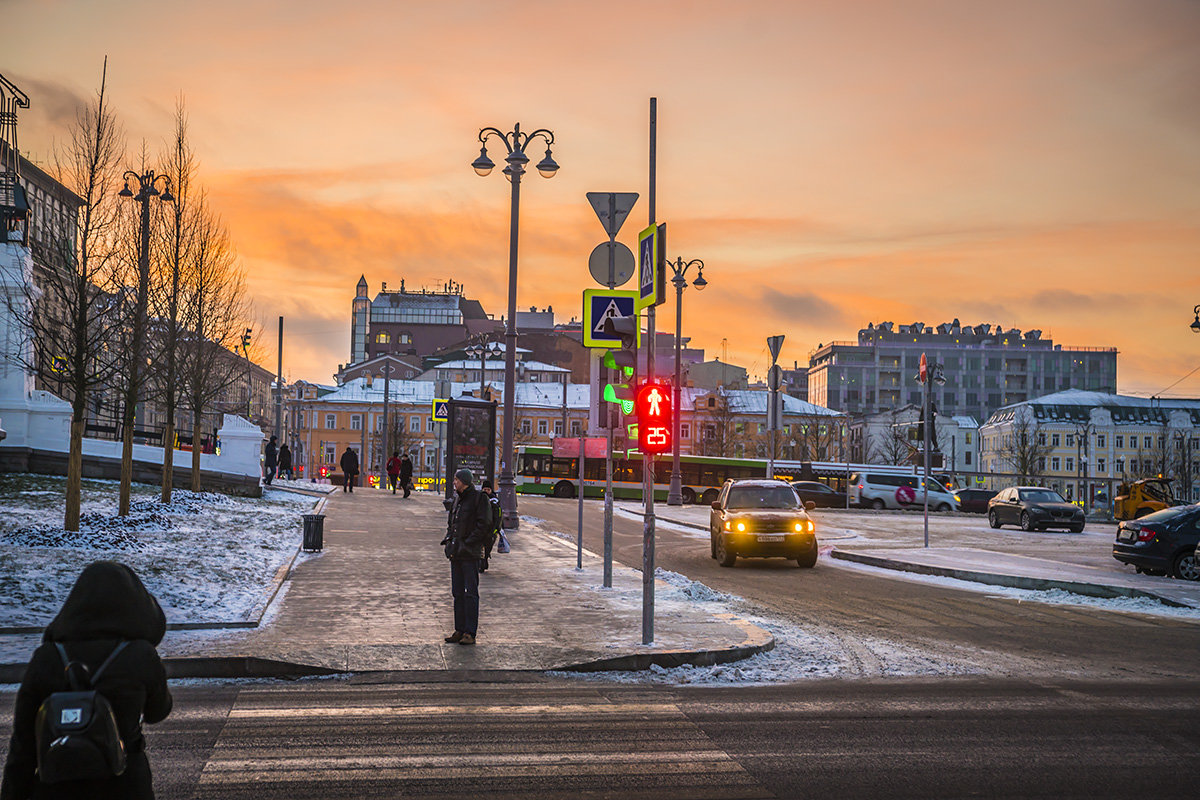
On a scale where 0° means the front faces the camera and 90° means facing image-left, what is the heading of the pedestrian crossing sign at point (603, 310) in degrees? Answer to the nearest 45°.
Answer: approximately 0°

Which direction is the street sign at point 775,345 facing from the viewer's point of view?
away from the camera

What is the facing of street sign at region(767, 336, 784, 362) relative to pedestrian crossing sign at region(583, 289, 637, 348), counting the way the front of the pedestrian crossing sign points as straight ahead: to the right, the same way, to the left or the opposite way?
the opposite way

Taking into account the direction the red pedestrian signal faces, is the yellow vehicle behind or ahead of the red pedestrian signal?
behind

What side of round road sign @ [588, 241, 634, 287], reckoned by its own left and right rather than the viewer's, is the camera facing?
back

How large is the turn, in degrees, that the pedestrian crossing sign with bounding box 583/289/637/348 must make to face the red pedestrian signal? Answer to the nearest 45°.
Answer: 0° — it already faces it

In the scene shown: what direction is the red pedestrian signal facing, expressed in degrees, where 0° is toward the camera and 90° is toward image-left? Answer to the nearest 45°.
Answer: approximately 0°

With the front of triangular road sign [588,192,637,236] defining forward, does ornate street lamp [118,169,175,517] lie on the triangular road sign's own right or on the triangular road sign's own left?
on the triangular road sign's own left

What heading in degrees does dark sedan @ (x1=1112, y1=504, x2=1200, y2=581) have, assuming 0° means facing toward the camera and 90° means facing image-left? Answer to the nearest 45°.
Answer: approximately 225°

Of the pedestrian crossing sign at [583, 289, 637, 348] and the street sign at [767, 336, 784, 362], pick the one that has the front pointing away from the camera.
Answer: the street sign

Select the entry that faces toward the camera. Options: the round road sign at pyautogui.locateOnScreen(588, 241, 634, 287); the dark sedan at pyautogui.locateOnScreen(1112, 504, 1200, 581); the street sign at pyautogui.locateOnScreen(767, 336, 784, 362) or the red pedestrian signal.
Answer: the red pedestrian signal

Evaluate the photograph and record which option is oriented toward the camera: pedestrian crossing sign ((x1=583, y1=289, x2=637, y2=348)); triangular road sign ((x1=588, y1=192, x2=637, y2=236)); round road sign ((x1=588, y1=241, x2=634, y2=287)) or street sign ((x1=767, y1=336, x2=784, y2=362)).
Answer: the pedestrian crossing sign

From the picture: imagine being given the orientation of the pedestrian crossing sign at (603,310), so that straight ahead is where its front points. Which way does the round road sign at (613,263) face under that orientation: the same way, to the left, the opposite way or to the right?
the opposite way

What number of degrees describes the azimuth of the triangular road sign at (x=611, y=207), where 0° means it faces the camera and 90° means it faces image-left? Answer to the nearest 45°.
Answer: approximately 180°

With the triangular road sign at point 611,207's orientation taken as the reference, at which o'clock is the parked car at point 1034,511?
The parked car is roughly at 1 o'clock from the triangular road sign.

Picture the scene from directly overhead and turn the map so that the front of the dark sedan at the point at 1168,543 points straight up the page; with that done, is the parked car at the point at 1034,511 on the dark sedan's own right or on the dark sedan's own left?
on the dark sedan's own left
